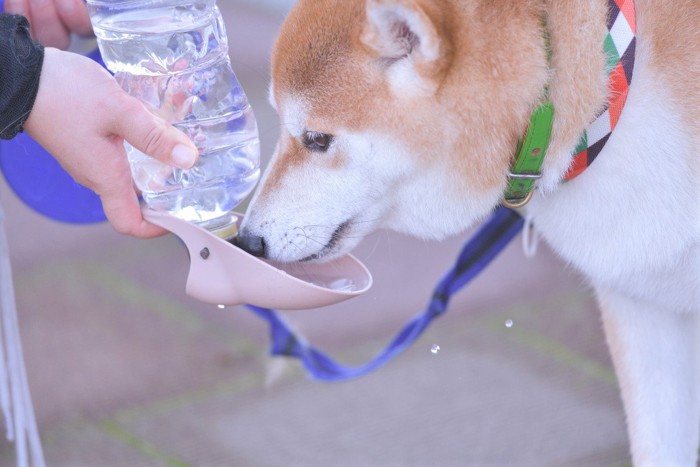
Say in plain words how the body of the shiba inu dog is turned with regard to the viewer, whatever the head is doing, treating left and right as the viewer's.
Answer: facing to the left of the viewer
